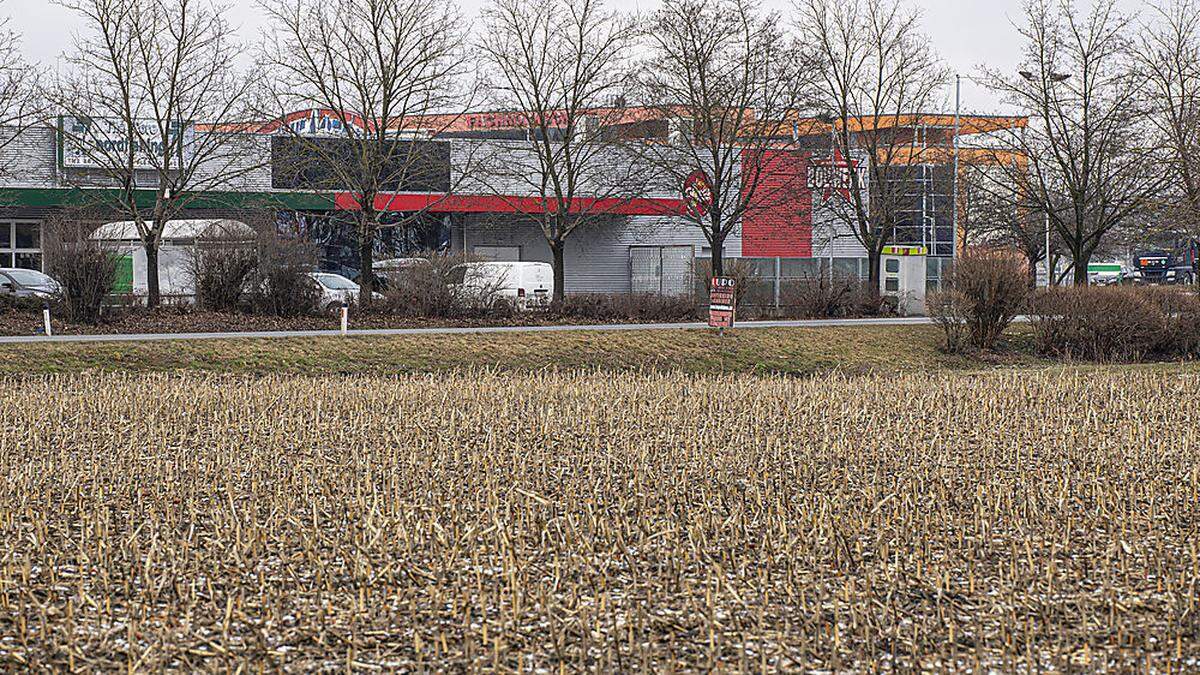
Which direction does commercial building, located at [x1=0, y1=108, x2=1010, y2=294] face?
toward the camera

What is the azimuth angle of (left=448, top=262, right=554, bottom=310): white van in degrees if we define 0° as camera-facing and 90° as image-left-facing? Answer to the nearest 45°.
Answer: approximately 135°

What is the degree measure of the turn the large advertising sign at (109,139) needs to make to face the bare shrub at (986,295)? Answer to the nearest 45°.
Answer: approximately 45° to its left

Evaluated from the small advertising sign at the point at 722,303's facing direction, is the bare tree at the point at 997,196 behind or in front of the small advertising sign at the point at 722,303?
behind

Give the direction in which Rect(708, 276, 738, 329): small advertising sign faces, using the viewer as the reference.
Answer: facing the viewer

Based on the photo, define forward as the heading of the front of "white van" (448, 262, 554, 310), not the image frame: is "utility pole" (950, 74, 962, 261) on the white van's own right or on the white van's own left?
on the white van's own right

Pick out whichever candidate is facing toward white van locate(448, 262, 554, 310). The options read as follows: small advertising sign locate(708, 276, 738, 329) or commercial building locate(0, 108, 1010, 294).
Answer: the commercial building

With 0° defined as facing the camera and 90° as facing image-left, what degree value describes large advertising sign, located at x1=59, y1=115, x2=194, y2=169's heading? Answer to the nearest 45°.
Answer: approximately 0°
